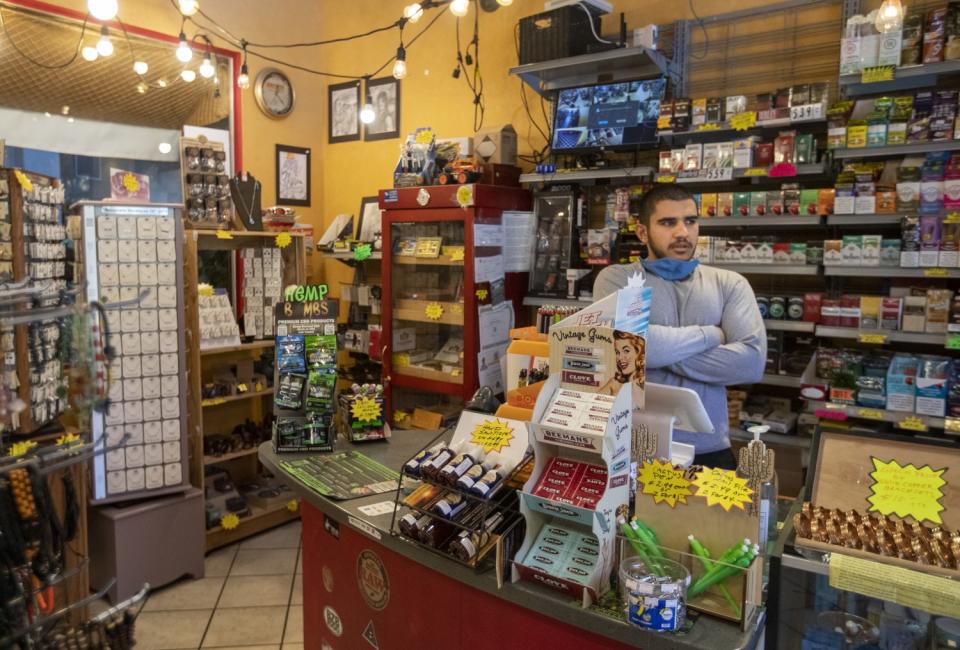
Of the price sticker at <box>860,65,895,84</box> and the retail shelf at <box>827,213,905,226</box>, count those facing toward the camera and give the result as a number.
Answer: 2

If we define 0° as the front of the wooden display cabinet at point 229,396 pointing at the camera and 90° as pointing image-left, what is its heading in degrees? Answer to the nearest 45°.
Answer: approximately 315°

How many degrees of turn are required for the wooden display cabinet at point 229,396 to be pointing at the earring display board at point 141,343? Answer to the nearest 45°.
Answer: approximately 90° to its right

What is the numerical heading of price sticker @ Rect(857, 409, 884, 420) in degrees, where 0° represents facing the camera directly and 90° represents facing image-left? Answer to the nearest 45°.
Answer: approximately 0°

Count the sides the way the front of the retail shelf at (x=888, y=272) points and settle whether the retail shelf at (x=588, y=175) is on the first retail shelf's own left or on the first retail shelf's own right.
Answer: on the first retail shelf's own right
